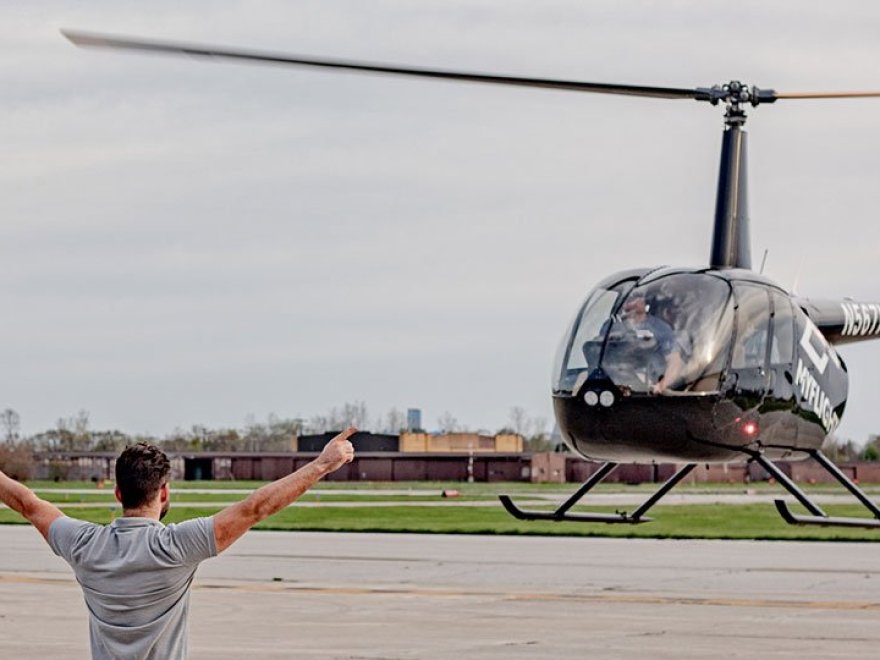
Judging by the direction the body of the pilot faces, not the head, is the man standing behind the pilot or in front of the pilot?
in front

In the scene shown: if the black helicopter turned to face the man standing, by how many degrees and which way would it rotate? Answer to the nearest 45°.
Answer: approximately 45° to its left

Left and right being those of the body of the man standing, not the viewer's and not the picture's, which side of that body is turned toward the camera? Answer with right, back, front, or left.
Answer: back

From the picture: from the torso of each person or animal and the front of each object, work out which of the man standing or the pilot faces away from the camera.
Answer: the man standing

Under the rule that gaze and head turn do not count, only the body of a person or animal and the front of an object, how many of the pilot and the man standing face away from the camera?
1

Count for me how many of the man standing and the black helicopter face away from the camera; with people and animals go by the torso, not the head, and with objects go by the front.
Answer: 1

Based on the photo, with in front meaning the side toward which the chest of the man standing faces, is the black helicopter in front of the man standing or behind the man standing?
in front

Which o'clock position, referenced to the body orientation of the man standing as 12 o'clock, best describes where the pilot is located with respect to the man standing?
The pilot is roughly at 1 o'clock from the man standing.

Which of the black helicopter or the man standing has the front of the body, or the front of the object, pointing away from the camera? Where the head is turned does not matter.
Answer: the man standing
